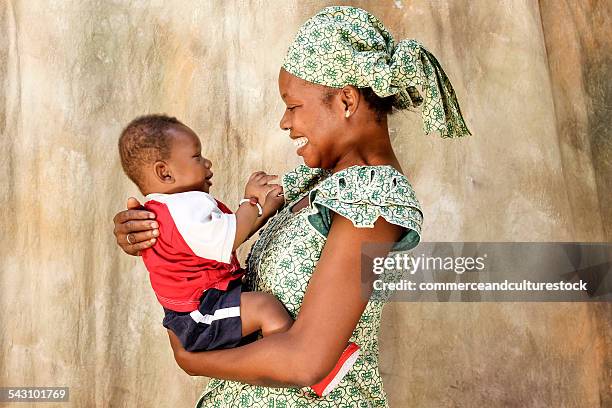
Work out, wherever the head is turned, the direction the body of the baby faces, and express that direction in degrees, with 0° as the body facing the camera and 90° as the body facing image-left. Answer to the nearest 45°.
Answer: approximately 270°

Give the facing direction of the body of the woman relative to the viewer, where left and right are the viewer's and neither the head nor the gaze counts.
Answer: facing to the left of the viewer

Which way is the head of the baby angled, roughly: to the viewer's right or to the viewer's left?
to the viewer's right

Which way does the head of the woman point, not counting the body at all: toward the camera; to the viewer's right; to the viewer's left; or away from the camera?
to the viewer's left
